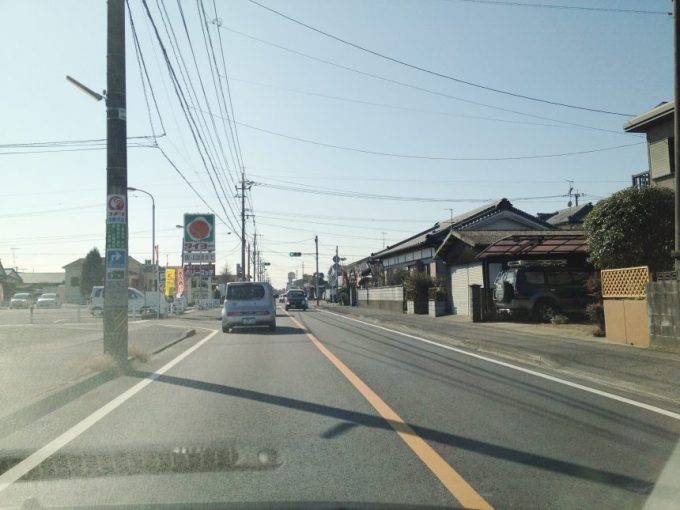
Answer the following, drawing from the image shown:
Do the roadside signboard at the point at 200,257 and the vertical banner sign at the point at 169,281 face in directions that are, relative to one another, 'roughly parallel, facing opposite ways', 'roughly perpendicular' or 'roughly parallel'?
roughly parallel

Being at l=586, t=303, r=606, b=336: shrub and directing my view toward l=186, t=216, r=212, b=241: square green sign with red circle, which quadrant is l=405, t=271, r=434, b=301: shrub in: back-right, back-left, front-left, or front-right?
front-right

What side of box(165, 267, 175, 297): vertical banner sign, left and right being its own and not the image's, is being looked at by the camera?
front

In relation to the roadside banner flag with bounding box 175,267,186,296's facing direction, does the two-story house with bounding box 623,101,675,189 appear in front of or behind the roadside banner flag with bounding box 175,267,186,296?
in front

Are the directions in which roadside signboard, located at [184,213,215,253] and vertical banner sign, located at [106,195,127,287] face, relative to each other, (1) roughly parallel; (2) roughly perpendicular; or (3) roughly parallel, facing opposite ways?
roughly parallel

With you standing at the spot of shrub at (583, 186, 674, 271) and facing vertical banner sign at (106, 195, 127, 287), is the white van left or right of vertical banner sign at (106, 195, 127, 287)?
right

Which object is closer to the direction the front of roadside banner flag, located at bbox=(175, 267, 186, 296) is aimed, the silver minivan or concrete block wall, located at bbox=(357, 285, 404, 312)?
the silver minivan

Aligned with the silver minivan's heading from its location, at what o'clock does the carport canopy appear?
The carport canopy is roughly at 3 o'clock from the silver minivan.

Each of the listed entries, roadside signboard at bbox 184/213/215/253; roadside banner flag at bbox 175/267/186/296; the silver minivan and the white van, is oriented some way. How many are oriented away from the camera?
1

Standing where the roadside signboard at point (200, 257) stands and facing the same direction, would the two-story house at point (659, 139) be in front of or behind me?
in front

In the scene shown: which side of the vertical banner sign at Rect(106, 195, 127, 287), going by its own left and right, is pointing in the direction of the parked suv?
left

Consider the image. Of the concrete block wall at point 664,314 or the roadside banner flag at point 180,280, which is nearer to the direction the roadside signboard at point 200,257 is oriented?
the concrete block wall

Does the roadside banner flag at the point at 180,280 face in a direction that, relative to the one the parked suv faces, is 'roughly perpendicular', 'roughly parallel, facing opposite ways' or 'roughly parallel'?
roughly perpendicular

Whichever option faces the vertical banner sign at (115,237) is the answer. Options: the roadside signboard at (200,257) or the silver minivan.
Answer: the roadside signboard

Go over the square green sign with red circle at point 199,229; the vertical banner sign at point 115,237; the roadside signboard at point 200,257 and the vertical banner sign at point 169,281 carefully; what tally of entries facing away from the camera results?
0

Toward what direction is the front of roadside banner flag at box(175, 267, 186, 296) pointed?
toward the camera

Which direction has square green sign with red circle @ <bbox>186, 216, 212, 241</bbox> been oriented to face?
toward the camera

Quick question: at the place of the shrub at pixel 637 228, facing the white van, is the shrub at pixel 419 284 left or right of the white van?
right
